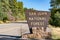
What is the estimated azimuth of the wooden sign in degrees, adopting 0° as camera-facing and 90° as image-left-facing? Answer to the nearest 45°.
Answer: approximately 0°
